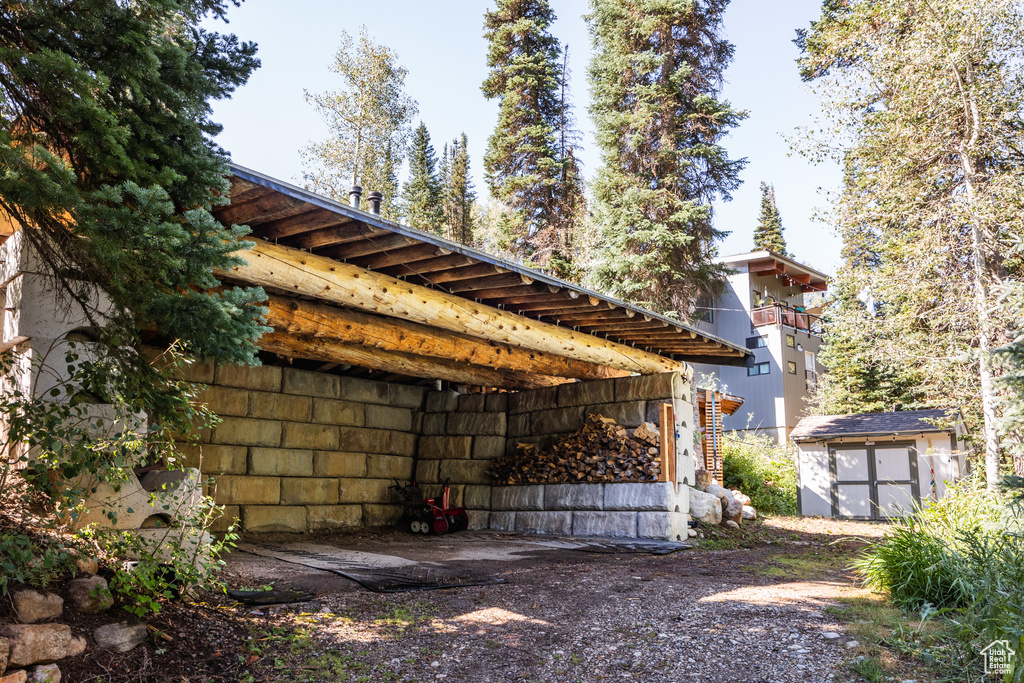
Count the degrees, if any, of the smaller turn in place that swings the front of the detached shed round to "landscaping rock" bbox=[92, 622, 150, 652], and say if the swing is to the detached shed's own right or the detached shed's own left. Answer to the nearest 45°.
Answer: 0° — it already faces it

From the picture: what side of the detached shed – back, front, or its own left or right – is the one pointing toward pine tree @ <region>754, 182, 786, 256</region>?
back

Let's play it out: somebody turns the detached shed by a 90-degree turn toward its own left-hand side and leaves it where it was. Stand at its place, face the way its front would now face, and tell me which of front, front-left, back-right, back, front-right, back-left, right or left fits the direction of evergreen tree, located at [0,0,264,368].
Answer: right

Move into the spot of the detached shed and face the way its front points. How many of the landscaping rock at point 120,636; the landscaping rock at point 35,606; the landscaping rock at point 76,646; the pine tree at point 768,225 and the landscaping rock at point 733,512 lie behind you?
1

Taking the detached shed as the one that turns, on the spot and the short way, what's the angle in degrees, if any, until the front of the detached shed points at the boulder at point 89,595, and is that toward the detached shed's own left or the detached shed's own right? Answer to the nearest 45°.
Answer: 0° — it already faces it

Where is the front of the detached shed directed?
toward the camera

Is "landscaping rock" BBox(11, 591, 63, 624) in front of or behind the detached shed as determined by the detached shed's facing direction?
in front

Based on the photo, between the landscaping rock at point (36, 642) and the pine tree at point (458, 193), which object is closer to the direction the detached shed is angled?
the landscaping rock

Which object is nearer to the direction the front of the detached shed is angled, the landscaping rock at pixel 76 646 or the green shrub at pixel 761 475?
the landscaping rock

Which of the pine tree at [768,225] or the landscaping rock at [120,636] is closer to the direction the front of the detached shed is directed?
the landscaping rock

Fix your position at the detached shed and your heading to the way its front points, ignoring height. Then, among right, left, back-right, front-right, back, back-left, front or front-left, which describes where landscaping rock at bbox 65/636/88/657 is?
front

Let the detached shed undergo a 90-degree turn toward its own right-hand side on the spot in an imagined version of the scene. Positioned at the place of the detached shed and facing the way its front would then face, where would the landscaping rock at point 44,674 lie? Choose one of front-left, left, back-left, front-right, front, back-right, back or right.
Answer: left

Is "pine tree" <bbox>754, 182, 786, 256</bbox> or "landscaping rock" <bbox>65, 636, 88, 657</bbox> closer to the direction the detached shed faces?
the landscaping rock

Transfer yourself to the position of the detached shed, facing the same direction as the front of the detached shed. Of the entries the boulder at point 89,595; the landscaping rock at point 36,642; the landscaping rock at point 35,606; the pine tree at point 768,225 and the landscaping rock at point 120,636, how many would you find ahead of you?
4
